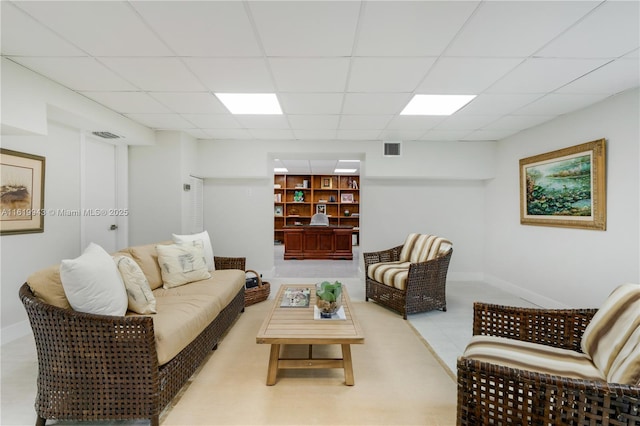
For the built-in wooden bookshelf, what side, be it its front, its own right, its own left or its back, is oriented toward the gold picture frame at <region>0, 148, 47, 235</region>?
front

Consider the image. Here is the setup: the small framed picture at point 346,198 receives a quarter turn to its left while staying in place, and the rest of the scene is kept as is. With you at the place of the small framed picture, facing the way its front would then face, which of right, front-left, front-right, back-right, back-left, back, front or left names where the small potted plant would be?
right

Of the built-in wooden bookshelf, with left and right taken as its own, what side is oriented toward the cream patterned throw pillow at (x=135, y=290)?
front

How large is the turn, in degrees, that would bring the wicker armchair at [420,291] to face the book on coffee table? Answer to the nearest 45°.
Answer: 0° — it already faces it

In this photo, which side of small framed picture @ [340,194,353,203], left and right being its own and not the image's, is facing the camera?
front

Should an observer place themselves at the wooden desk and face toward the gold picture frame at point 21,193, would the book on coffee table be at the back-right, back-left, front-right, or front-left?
front-left

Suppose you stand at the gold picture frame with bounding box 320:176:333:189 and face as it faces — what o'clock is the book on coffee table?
The book on coffee table is roughly at 12 o'clock from the gold picture frame.

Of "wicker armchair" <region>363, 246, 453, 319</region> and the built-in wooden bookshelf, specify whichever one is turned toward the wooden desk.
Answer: the built-in wooden bookshelf

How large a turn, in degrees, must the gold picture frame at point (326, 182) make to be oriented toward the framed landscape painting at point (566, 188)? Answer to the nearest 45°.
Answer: approximately 45° to its left

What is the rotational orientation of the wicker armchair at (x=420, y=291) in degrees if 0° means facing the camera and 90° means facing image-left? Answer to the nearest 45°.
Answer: approximately 45°

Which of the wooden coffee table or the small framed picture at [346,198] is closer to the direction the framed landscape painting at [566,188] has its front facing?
the wooden coffee table

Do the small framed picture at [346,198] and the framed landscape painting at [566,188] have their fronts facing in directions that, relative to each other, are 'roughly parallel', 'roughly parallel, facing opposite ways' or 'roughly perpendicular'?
roughly perpendicular

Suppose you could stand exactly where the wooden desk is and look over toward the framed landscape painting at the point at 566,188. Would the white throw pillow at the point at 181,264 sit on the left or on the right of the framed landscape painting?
right

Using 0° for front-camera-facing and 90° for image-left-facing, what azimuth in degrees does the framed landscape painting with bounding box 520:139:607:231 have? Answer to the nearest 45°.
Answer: approximately 45°

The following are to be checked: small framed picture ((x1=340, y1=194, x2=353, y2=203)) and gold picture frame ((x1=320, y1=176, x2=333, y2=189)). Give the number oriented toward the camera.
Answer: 2

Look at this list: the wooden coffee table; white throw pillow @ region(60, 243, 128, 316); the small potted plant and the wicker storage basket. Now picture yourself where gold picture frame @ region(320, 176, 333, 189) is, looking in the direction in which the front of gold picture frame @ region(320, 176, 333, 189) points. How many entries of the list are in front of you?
4

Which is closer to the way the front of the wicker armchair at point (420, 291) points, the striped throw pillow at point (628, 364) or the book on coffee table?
the book on coffee table

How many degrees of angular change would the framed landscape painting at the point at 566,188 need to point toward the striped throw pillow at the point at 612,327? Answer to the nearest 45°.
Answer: approximately 45° to its left

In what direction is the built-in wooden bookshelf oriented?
toward the camera

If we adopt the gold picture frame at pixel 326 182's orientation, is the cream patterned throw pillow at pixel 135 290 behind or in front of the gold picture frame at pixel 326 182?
in front
